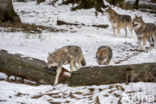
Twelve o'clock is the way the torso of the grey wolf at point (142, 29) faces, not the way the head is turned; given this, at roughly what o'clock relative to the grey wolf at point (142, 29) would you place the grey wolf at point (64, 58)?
the grey wolf at point (64, 58) is roughly at 11 o'clock from the grey wolf at point (142, 29).

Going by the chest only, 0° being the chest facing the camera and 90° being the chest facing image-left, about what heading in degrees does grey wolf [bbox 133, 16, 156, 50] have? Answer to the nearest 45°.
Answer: approximately 45°

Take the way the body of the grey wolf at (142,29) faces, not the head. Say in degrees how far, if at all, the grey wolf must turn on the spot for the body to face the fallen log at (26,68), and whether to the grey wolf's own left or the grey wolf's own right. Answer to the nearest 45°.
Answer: approximately 45° to the grey wolf's own left

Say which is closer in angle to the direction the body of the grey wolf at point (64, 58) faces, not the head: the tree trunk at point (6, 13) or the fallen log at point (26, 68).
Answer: the fallen log

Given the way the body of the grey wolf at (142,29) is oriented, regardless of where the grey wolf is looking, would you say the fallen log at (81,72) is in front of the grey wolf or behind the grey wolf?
in front

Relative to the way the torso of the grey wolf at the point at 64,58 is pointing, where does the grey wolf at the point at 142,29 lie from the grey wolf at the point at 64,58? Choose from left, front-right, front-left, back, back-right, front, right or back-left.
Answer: back

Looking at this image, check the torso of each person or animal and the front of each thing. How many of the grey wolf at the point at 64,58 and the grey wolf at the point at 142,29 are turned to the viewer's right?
0

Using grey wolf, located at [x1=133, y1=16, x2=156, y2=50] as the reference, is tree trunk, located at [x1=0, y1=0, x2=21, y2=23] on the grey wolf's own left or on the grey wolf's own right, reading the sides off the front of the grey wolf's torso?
on the grey wolf's own right
